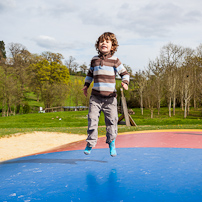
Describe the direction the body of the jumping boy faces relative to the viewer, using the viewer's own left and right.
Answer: facing the viewer

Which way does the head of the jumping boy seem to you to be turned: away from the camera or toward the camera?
toward the camera
